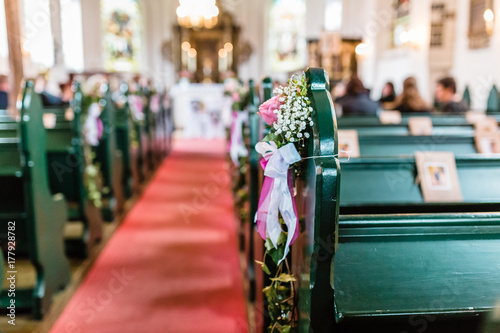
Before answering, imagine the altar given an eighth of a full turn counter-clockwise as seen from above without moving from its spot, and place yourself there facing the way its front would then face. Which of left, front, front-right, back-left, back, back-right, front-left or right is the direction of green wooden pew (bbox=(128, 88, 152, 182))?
front-right

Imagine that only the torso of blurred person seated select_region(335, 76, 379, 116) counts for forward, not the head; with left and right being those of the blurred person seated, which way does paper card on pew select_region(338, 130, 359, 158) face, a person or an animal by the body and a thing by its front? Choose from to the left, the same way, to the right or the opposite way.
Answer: the opposite way

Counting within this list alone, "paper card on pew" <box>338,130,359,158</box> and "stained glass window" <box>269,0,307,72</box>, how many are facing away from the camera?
0

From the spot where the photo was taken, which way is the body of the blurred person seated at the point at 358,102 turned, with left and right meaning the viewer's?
facing away from the viewer

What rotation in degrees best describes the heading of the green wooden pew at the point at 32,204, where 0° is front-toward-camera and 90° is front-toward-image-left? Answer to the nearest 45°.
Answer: approximately 180°

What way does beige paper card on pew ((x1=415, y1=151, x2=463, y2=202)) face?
toward the camera

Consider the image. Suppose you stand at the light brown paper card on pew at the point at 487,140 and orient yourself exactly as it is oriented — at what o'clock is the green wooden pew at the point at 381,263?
The green wooden pew is roughly at 12 o'clock from the light brown paper card on pew.

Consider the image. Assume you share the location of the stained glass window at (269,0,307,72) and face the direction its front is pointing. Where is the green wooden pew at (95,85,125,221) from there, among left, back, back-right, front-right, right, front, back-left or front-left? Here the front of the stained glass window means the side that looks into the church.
front

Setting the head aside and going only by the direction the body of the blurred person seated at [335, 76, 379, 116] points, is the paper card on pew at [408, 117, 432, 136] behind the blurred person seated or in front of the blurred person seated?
behind

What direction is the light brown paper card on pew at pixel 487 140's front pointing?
toward the camera

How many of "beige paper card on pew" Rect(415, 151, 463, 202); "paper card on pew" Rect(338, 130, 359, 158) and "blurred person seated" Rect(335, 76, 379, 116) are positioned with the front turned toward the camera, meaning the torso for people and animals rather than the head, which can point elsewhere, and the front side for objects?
2
